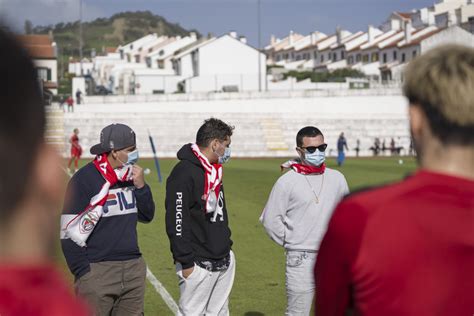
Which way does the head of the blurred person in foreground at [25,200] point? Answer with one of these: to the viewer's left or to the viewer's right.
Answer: to the viewer's right

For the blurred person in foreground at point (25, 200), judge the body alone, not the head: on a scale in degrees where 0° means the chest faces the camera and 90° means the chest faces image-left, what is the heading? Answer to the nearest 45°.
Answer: approximately 180°

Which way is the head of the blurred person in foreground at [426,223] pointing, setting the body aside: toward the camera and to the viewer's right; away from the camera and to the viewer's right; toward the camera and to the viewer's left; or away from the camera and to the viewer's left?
away from the camera and to the viewer's left

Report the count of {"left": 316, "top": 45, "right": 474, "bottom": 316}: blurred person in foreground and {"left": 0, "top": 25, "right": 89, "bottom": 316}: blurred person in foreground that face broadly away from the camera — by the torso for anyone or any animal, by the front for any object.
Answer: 2

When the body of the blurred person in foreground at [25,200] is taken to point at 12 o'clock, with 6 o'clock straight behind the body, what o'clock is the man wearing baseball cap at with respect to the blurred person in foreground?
The man wearing baseball cap is roughly at 12 o'clock from the blurred person in foreground.

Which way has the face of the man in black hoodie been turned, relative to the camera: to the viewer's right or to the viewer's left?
to the viewer's right

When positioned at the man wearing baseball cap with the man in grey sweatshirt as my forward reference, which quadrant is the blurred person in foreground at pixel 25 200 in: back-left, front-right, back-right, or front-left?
back-right

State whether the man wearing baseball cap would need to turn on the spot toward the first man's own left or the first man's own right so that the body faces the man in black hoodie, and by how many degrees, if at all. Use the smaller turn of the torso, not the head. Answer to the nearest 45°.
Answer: approximately 90° to the first man's own left

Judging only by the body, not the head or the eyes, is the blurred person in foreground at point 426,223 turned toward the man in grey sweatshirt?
yes

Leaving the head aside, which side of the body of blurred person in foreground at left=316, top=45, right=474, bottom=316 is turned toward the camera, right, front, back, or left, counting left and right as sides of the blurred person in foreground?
back

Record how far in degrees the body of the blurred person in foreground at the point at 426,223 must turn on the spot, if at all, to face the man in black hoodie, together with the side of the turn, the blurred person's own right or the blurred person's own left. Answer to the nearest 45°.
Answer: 0° — they already face them

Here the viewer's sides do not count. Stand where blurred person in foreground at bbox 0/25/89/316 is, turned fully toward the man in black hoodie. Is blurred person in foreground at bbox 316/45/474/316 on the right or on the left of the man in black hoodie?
right

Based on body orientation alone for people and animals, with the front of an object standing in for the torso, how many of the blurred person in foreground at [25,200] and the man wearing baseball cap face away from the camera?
1

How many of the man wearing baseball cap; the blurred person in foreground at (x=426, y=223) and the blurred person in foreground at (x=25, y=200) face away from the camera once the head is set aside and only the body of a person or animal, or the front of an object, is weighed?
2

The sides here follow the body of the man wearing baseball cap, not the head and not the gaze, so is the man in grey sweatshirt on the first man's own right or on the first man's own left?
on the first man's own left

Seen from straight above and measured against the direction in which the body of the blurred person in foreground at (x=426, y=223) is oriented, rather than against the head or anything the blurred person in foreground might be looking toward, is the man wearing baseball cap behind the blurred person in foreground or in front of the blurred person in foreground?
in front

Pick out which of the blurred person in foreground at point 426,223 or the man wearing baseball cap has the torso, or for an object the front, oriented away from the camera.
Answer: the blurred person in foreground
